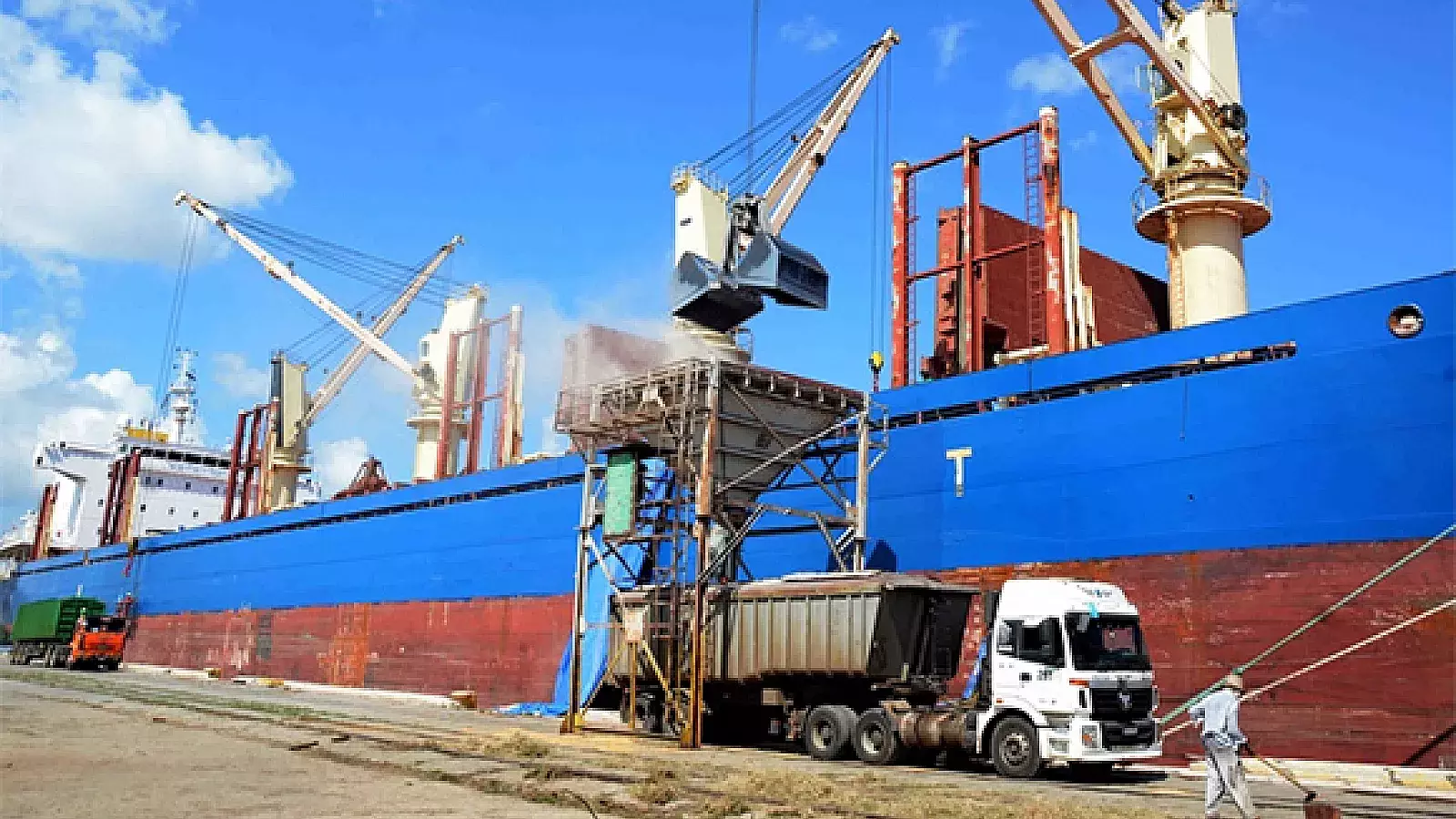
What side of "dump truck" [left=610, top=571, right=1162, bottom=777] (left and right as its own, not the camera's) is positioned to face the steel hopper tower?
back

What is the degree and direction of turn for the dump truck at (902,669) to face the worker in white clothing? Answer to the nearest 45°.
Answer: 0° — it already faces them

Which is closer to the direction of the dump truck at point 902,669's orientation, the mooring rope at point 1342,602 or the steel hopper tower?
the mooring rope

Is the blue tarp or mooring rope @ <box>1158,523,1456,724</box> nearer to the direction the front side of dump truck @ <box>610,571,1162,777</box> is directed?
the mooring rope

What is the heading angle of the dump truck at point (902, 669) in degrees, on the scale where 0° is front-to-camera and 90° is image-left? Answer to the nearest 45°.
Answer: approximately 315°

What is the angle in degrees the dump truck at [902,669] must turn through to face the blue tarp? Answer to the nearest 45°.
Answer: approximately 180°

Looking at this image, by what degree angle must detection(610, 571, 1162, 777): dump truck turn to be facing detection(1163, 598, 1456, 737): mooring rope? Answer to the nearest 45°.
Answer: approximately 45° to its left

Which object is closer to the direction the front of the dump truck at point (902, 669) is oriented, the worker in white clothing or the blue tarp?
the worker in white clothing

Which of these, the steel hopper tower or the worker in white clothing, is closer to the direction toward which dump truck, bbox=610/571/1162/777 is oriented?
the worker in white clothing

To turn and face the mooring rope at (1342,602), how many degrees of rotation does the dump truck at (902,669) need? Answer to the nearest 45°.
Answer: approximately 45° to its left
